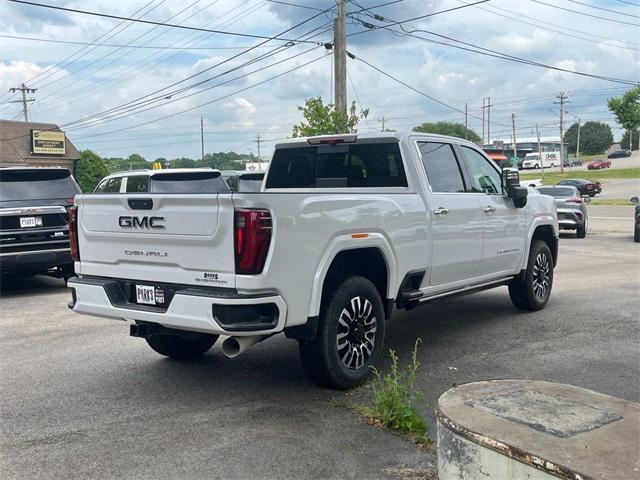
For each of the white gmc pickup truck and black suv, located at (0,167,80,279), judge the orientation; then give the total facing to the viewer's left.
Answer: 0

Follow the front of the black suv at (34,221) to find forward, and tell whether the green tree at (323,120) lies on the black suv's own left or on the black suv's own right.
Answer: on the black suv's own right

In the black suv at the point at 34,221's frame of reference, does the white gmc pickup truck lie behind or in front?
behind

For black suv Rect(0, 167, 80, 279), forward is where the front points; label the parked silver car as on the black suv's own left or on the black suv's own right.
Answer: on the black suv's own right

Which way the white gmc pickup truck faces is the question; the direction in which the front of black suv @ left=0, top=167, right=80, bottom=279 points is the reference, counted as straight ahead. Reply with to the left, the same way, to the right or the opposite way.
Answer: to the right

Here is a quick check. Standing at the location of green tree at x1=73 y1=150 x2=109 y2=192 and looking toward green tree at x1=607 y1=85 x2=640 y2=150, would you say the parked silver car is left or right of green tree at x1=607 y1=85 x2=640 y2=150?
right

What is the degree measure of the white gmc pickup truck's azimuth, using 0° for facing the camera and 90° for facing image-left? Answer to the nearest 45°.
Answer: approximately 225°

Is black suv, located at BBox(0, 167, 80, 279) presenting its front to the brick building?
yes

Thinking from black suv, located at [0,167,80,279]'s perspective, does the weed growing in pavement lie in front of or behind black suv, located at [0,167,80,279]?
behind

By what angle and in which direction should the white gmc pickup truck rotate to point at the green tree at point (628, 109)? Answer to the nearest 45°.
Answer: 0° — it already faces it

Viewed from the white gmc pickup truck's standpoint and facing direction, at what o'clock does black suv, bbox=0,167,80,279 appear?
The black suv is roughly at 9 o'clock from the white gmc pickup truck.

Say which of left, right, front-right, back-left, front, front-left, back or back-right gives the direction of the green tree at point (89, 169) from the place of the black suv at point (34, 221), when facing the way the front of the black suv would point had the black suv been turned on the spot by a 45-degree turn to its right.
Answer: front-left

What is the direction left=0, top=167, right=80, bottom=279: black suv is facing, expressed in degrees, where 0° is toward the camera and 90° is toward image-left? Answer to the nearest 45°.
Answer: approximately 180°

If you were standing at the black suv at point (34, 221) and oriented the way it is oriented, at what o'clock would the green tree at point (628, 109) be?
The green tree is roughly at 2 o'clock from the black suv.

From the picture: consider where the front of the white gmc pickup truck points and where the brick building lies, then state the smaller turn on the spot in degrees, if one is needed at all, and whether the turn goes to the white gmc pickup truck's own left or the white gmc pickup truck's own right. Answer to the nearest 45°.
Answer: approximately 90° to the white gmc pickup truck's own left

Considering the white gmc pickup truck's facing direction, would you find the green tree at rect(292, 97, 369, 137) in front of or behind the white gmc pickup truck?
in front

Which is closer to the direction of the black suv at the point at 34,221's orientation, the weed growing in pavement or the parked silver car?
the parked silver car

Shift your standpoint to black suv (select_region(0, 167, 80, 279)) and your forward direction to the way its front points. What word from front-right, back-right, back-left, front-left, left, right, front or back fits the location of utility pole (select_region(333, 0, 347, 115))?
front-right
